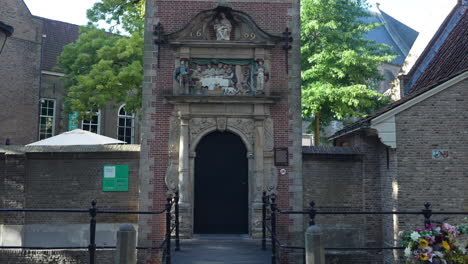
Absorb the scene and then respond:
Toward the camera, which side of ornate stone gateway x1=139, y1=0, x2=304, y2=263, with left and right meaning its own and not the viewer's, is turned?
front

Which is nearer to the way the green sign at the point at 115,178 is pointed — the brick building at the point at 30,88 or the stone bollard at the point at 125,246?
the stone bollard

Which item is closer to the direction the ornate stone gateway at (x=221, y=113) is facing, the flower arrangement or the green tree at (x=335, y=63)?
the flower arrangement

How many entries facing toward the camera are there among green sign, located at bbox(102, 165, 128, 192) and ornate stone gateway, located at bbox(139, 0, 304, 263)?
2

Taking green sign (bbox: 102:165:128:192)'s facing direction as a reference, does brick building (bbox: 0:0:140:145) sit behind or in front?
behind

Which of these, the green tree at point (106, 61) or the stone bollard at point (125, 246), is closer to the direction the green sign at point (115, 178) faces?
the stone bollard

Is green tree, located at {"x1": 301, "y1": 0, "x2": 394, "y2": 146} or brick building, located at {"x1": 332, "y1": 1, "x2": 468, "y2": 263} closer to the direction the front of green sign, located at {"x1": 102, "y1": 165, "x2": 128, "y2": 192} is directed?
the brick building

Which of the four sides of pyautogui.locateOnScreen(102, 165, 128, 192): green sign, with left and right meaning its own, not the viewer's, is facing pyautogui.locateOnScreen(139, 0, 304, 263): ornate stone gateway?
left

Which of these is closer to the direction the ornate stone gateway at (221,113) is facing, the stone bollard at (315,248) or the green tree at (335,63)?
the stone bollard

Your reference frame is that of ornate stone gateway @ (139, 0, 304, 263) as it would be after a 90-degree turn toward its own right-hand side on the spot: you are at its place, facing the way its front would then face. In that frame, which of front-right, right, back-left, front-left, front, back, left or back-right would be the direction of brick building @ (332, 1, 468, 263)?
back

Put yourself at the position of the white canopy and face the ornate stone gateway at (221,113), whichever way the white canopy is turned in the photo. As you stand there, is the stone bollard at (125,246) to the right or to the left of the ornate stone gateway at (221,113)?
right

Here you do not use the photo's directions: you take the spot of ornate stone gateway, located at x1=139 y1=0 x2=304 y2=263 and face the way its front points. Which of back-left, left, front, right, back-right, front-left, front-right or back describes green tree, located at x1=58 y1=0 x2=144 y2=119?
back-right

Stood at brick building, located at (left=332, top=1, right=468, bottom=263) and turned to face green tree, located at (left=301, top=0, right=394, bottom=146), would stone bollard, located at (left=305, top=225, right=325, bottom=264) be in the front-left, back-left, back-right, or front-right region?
back-left

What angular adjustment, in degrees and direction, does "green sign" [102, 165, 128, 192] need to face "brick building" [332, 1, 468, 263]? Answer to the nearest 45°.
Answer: approximately 90° to its left
